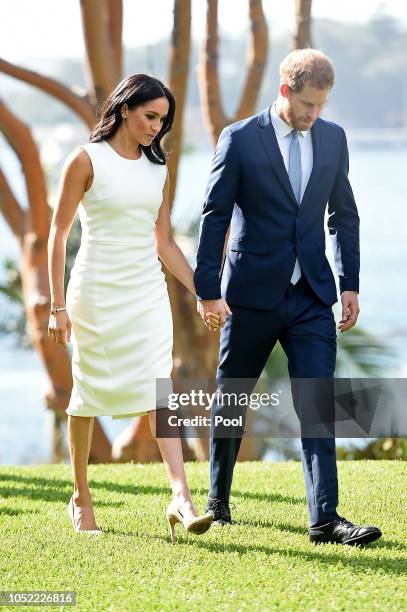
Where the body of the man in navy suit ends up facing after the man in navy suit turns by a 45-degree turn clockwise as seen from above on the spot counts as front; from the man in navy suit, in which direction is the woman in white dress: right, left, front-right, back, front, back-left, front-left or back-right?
right

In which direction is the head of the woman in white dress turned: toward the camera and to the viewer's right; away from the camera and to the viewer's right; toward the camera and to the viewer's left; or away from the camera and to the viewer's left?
toward the camera and to the viewer's right
